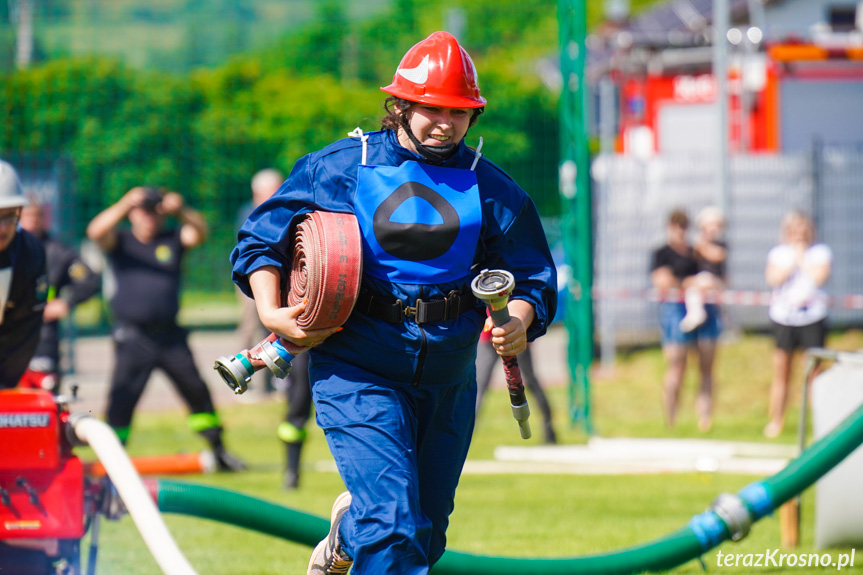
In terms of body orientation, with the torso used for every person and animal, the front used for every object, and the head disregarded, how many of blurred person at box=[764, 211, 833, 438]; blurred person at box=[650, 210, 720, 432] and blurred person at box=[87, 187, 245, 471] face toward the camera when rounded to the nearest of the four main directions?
3

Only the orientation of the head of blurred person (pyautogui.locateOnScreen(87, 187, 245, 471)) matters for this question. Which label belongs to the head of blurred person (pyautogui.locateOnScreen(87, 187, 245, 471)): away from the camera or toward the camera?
toward the camera

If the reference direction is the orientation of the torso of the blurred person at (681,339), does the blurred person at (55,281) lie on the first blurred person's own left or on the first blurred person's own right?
on the first blurred person's own right

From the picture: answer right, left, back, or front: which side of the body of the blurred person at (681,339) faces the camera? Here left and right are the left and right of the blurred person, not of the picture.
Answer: front

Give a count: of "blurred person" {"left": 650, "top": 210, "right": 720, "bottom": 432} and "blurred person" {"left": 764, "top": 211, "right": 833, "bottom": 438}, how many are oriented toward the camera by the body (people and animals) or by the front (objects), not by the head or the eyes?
2

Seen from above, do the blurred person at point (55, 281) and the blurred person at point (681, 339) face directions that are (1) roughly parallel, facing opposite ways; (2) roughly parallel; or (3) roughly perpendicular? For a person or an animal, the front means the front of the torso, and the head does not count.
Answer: roughly parallel

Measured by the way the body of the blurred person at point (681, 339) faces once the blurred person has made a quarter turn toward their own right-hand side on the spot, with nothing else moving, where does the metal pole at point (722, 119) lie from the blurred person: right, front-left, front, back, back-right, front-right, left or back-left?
right

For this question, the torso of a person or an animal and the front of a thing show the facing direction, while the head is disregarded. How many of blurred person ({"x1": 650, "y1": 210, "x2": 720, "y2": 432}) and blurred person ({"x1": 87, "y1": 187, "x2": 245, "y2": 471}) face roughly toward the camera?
2

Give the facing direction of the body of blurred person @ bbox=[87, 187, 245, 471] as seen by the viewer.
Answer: toward the camera

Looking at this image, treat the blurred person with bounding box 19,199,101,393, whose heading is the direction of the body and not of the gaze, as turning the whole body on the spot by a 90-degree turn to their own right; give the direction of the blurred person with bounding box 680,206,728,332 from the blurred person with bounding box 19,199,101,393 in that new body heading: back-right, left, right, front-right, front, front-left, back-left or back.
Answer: back-right

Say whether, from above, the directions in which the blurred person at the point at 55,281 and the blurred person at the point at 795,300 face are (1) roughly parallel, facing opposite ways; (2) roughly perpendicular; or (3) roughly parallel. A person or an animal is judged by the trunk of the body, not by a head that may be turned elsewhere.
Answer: roughly parallel
